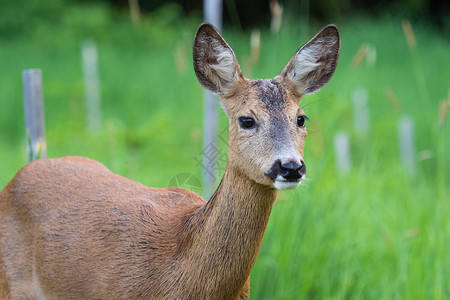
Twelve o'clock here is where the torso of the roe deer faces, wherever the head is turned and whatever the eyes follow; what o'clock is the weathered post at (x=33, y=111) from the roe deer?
The weathered post is roughly at 6 o'clock from the roe deer.

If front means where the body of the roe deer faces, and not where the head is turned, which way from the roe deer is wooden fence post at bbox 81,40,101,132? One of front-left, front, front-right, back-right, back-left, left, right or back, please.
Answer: back-left

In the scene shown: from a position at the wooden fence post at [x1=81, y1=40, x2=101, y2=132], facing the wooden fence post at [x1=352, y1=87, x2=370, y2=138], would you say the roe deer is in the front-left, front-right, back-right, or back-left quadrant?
front-right

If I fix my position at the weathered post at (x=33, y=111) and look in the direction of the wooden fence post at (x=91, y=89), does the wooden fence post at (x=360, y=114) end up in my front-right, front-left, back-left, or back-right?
front-right

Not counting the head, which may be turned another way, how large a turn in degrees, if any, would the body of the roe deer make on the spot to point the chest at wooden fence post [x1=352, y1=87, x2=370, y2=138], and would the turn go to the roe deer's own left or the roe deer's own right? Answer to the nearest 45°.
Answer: approximately 90° to the roe deer's own left

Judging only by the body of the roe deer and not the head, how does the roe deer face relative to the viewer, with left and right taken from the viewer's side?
facing the viewer and to the right of the viewer

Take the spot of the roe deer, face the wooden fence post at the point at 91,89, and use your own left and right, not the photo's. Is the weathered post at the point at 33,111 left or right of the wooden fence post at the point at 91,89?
left
